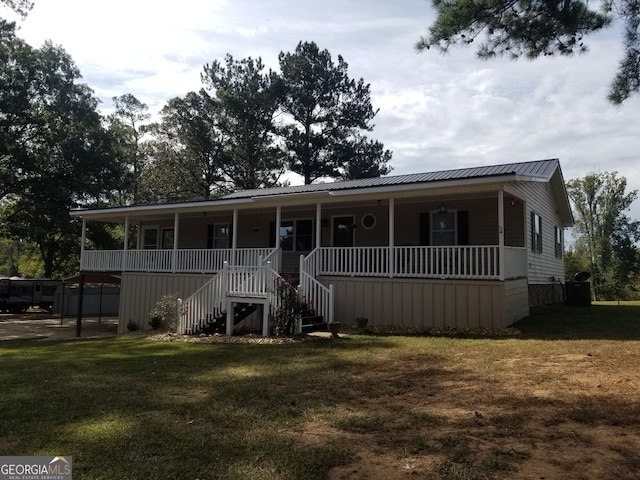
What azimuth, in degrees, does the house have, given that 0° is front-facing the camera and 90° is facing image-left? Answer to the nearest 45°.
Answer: approximately 45°

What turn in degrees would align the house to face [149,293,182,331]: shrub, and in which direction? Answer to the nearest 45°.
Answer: approximately 45° to its right

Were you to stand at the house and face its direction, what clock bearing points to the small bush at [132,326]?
The small bush is roughly at 2 o'clock from the house.
